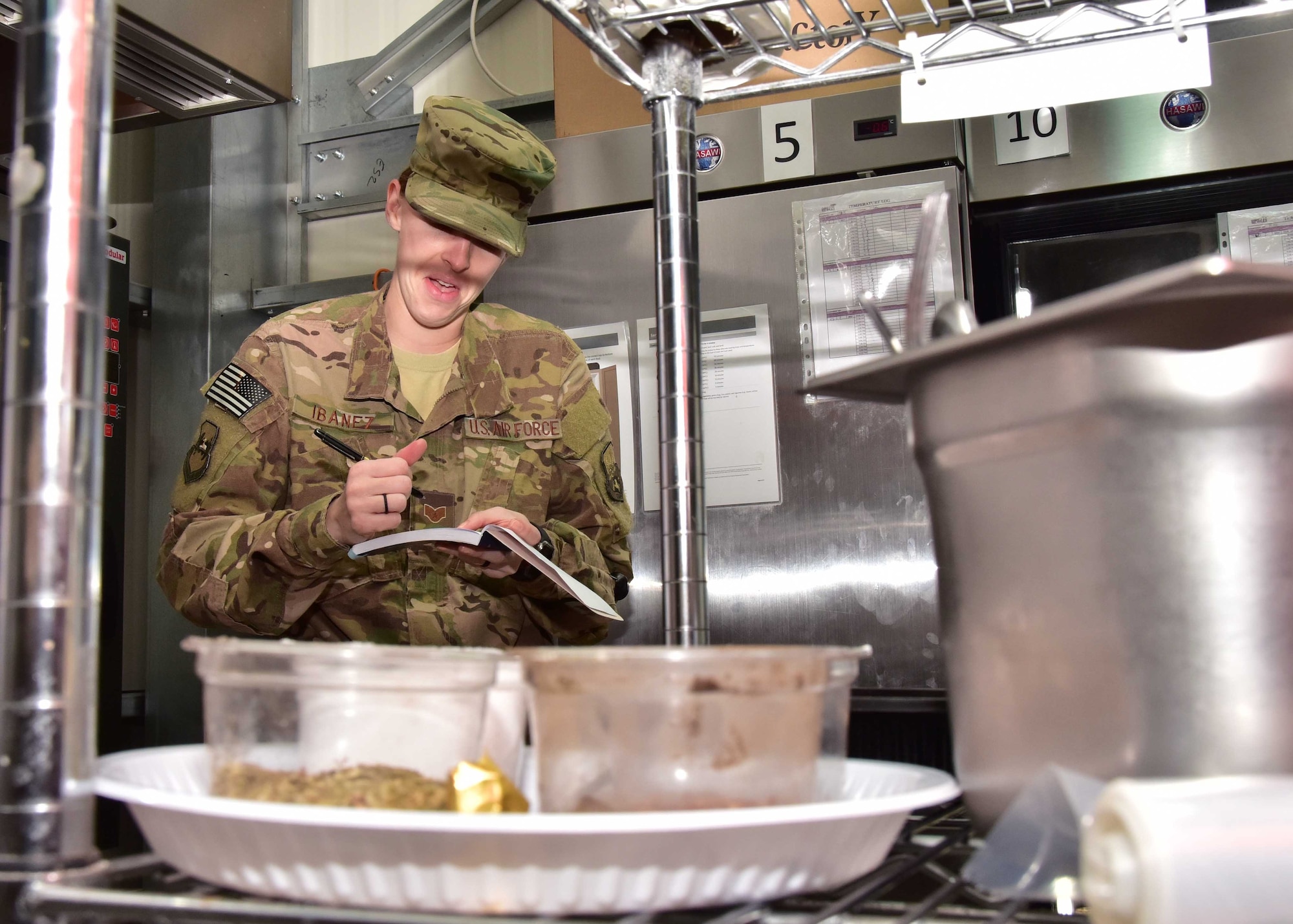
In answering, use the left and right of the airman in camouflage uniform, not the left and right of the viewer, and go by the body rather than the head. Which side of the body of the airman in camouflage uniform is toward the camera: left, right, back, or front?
front

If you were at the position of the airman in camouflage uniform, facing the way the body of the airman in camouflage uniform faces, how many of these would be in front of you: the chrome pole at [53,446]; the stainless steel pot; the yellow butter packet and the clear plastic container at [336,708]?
4

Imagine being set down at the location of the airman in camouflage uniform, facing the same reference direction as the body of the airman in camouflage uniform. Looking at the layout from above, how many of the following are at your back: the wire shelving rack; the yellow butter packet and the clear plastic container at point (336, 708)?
0

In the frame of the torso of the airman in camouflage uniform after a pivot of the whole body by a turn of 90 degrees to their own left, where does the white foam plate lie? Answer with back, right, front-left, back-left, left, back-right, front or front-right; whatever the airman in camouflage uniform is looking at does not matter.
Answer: right

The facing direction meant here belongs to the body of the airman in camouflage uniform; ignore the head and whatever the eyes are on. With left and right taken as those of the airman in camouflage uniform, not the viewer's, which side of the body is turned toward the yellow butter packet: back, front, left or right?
front

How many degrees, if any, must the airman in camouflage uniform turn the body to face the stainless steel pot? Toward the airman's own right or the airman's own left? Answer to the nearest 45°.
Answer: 0° — they already face it

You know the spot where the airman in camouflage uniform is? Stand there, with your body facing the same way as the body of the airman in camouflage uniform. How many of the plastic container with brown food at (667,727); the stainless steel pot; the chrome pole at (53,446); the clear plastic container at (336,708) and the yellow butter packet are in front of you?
5

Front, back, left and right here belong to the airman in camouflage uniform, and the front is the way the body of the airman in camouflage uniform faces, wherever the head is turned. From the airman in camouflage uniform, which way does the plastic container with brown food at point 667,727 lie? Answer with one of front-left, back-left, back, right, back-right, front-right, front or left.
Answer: front

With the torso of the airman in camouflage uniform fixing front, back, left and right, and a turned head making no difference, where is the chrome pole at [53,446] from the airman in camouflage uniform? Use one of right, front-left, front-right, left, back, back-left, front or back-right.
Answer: front

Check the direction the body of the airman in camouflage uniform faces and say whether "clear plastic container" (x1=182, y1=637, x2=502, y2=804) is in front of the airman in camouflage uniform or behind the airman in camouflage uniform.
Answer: in front

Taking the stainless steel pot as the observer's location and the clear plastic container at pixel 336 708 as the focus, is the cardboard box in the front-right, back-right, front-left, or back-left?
front-right
